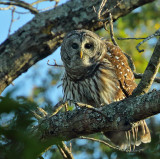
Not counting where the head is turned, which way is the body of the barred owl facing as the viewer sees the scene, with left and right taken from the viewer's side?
facing the viewer and to the left of the viewer

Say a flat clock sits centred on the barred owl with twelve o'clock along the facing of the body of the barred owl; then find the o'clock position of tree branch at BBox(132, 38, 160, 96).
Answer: The tree branch is roughly at 8 o'clock from the barred owl.
